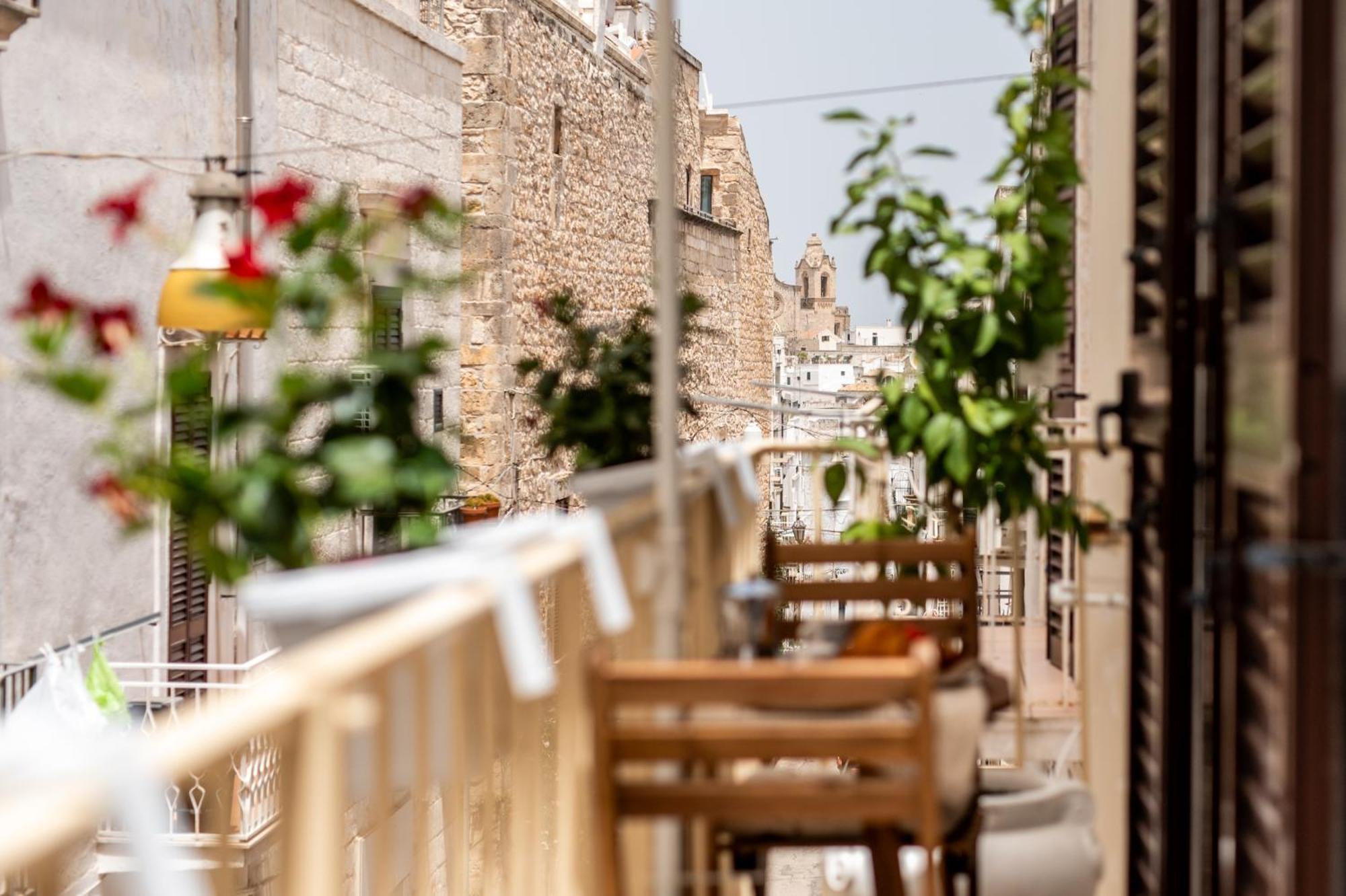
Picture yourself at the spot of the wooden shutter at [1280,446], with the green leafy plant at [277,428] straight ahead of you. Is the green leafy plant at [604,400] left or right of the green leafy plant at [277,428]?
right

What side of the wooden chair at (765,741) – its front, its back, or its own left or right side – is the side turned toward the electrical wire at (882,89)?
front

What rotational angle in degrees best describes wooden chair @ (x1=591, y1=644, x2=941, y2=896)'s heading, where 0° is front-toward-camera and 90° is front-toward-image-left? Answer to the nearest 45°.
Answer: approximately 180°

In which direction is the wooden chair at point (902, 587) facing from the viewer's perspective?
toward the camera

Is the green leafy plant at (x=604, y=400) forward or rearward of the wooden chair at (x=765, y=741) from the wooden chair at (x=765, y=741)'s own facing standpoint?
forward

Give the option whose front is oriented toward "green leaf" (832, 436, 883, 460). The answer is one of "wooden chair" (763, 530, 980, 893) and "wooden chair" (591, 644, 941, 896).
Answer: "wooden chair" (591, 644, 941, 896)

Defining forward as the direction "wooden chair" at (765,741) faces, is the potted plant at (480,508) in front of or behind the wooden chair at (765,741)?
in front

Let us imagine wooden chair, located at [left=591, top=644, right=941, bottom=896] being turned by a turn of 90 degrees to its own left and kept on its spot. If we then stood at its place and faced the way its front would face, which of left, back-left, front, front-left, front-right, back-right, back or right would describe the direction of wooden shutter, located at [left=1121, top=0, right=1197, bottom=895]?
back-right

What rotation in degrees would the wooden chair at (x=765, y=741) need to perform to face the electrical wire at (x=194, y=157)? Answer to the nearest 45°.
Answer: approximately 45° to its left

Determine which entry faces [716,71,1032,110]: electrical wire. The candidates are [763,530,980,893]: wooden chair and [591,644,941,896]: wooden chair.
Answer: [591,644,941,896]: wooden chair

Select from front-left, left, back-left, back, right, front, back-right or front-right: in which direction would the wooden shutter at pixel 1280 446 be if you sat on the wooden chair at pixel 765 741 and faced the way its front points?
right

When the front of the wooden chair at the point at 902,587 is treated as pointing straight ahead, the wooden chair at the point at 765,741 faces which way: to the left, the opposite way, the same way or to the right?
the opposite way
